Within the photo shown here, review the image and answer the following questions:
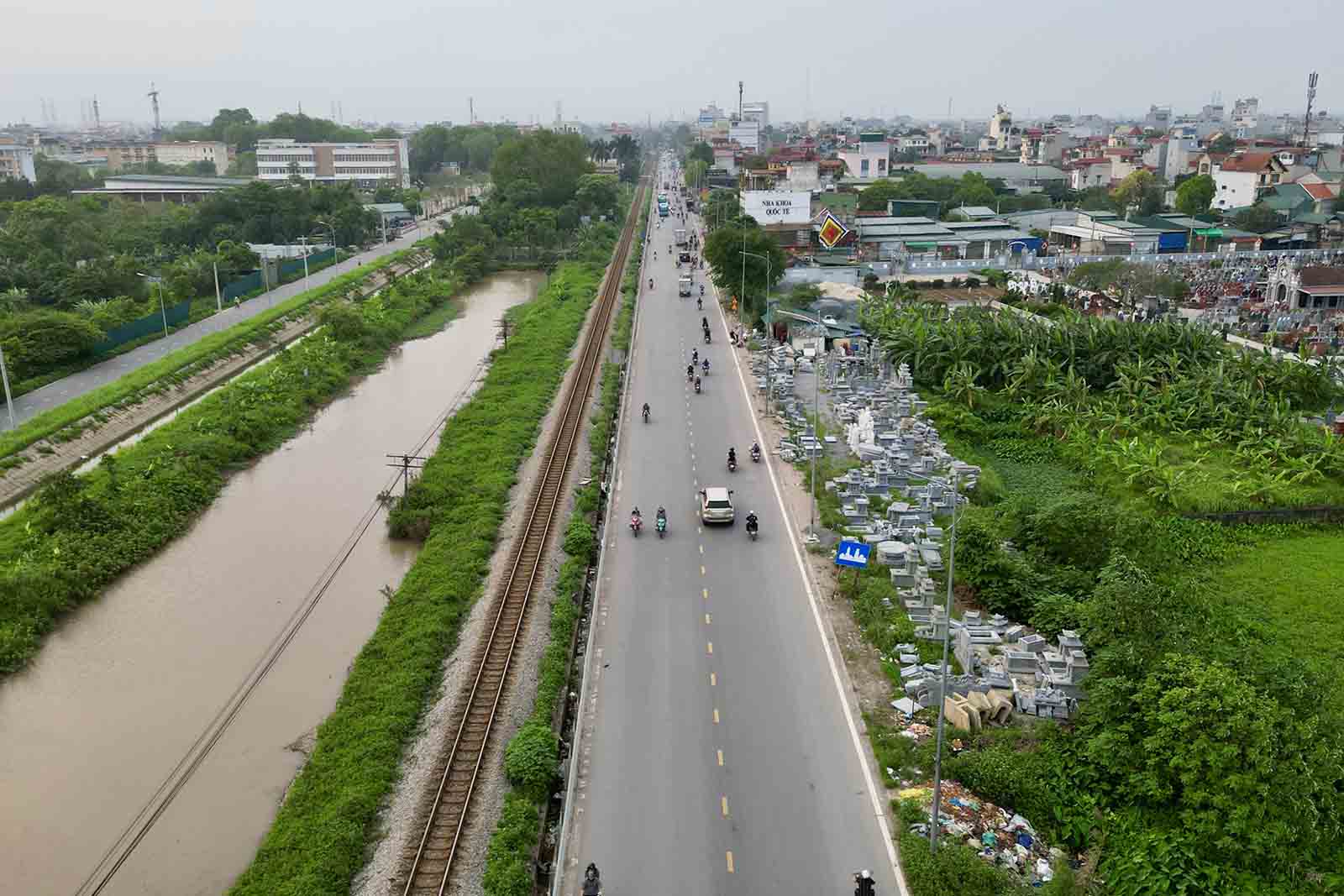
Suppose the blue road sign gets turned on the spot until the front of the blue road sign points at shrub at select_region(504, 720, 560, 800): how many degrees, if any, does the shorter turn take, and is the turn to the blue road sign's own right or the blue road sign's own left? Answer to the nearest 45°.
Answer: approximately 45° to the blue road sign's own right

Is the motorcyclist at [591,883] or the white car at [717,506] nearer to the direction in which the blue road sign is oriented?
the motorcyclist

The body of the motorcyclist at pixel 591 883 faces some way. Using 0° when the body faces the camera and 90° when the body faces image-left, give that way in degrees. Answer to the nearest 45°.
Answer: approximately 0°

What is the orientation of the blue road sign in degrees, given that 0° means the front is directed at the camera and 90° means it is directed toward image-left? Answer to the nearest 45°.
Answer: approximately 0°

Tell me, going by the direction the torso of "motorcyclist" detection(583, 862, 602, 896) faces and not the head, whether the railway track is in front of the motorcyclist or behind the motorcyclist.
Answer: behind

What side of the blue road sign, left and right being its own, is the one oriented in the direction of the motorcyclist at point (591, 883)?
front

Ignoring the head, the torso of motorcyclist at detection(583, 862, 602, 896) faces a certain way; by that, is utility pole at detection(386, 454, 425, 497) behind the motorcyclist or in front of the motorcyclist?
behind

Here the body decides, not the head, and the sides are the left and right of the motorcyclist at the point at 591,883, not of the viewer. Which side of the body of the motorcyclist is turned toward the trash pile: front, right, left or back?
left

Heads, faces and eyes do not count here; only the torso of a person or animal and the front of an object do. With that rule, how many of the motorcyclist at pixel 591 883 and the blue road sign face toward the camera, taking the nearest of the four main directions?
2

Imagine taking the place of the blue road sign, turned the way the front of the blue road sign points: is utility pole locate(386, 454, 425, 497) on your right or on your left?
on your right

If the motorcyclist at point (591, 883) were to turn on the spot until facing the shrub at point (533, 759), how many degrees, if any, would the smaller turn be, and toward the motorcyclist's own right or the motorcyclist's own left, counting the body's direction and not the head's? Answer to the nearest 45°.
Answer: approximately 180°
